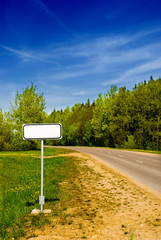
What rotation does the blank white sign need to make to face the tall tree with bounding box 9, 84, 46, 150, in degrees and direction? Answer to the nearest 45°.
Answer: approximately 180°

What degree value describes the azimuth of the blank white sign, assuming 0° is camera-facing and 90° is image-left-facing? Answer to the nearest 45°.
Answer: approximately 0°

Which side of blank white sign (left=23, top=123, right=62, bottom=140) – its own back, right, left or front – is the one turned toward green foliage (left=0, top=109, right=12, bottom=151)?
back
